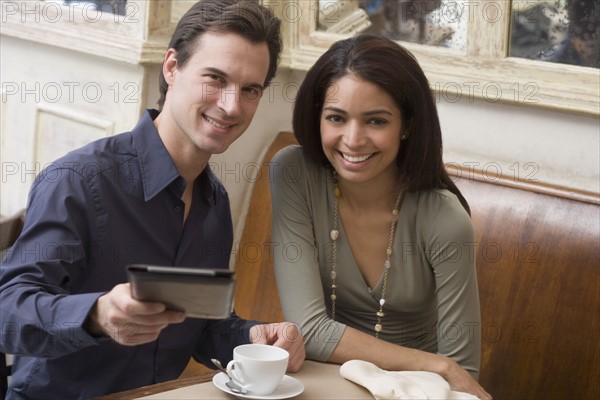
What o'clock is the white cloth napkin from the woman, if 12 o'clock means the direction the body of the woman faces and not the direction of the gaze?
The white cloth napkin is roughly at 12 o'clock from the woman.

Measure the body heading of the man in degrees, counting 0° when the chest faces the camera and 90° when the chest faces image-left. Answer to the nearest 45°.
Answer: approximately 315°

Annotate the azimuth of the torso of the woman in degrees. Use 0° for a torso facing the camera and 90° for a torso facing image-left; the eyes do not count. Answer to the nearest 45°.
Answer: approximately 0°
